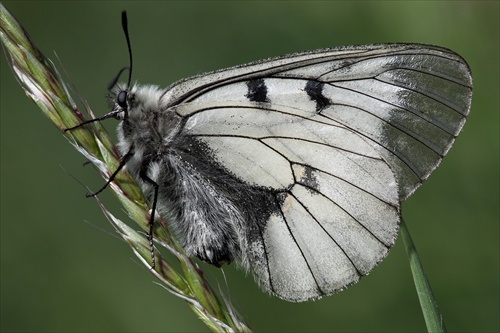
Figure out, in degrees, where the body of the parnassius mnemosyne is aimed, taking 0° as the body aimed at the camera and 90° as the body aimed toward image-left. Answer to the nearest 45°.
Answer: approximately 90°
